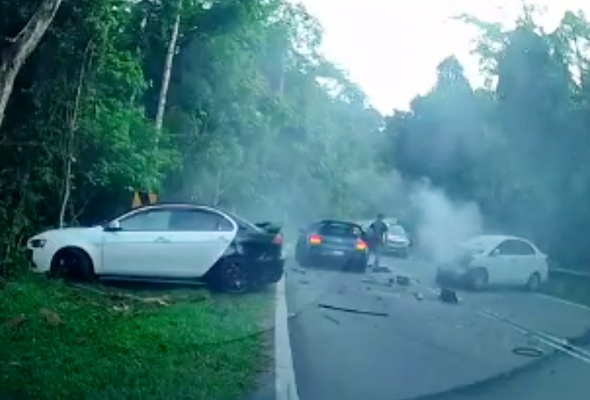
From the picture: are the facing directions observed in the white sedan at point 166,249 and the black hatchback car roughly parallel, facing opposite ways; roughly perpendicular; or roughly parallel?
roughly perpendicular

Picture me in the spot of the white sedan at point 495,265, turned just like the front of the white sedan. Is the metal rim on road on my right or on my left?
on my left

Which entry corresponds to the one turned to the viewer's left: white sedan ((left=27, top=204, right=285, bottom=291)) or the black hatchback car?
the white sedan

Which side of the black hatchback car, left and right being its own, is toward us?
back

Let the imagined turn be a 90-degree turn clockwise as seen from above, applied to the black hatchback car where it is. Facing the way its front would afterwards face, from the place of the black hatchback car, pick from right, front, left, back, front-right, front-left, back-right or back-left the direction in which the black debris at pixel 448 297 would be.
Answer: front-right

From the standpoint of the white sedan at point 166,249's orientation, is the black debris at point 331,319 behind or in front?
behind

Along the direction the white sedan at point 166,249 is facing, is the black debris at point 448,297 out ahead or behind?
behind

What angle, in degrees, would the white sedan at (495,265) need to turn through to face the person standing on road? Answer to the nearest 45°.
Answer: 0° — it already faces them

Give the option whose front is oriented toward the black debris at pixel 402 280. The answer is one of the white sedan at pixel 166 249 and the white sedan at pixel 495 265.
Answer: the white sedan at pixel 495 265

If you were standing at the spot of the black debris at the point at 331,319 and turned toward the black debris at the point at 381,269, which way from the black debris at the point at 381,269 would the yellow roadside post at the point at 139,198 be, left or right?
left

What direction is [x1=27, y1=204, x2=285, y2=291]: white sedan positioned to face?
to the viewer's left

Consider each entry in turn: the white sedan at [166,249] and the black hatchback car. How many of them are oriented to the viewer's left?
1

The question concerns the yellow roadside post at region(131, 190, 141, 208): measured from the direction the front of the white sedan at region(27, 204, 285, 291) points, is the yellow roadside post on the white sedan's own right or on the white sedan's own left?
on the white sedan's own right

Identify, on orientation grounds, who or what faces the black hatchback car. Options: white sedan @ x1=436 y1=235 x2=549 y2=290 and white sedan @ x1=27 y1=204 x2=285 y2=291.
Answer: white sedan @ x1=436 y1=235 x2=549 y2=290

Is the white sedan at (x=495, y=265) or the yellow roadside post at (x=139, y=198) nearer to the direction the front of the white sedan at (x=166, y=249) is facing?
the yellow roadside post
